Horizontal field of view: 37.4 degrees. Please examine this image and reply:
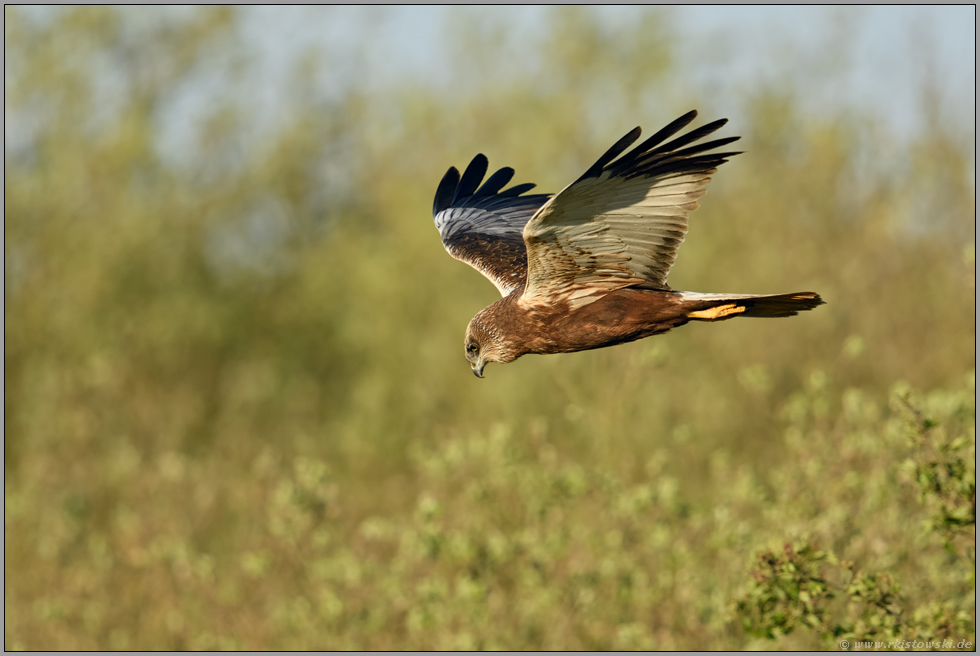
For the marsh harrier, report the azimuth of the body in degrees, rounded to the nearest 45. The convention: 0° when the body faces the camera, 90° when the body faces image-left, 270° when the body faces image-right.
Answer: approximately 90°
